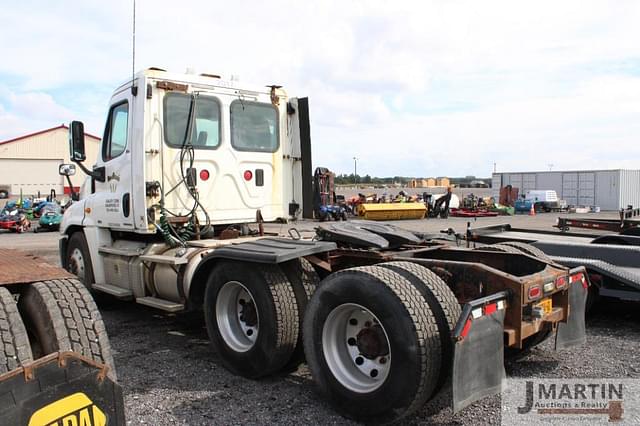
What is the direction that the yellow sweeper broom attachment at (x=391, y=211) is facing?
toward the camera

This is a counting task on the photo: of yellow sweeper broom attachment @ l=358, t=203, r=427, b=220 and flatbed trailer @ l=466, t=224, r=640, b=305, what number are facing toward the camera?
1

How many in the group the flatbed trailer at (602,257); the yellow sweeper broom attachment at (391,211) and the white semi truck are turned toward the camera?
1

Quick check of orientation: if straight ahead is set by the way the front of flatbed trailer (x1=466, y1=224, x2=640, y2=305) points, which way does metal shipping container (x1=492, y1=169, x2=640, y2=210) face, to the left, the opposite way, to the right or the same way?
to the left

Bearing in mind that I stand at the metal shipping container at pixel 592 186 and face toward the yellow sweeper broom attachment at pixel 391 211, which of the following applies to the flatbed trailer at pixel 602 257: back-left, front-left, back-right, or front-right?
front-left

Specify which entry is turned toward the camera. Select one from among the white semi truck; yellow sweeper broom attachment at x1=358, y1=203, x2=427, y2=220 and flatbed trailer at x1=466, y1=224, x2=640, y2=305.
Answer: the yellow sweeper broom attachment

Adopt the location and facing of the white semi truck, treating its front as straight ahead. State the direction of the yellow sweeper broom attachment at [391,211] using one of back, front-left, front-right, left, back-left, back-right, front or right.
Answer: front-right

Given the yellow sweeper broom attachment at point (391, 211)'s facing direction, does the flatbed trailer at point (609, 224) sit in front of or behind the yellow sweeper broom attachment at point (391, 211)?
in front

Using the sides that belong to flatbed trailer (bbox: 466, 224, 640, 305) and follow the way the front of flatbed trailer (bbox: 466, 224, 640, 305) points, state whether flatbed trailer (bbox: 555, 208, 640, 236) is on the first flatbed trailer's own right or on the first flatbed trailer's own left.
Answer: on the first flatbed trailer's own right

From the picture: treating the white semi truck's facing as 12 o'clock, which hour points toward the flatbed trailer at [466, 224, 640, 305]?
The flatbed trailer is roughly at 4 o'clock from the white semi truck.

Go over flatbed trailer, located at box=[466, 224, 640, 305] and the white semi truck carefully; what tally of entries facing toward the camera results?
0
